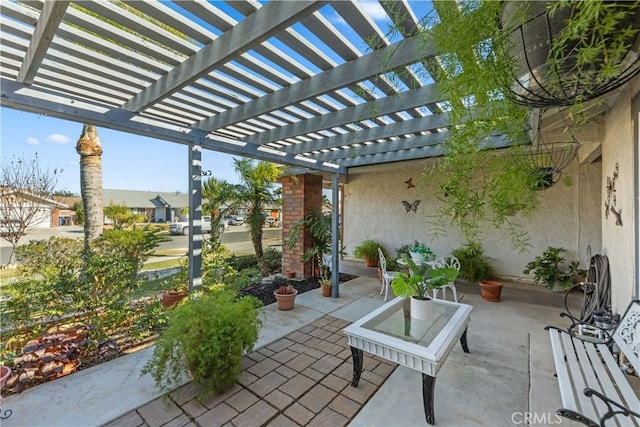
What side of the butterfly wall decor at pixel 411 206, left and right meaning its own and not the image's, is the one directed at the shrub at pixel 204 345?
front

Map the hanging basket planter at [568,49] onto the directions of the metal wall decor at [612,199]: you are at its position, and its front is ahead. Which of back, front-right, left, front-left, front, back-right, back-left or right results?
front-left

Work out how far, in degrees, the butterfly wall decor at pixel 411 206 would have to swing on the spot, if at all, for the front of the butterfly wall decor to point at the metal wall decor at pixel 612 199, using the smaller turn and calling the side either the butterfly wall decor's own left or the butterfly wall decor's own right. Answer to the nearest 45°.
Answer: approximately 45° to the butterfly wall decor's own left

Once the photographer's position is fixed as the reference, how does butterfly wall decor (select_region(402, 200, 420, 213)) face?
facing the viewer

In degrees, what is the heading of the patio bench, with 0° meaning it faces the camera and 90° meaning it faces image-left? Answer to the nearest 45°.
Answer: approximately 90°

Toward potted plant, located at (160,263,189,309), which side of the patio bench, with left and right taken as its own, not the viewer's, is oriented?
front

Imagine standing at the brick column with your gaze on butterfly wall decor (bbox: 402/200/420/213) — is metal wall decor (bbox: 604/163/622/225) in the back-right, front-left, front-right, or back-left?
front-right

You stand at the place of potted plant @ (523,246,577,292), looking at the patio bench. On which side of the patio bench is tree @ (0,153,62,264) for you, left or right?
right

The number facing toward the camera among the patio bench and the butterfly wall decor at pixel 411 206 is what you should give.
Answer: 1

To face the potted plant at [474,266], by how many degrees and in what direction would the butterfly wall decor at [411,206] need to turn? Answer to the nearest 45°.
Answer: approximately 45° to its left

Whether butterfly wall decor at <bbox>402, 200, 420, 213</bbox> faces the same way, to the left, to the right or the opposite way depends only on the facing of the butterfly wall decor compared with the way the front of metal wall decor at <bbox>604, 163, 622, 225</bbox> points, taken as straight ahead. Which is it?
to the left

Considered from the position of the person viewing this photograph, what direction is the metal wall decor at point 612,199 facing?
facing the viewer and to the left of the viewer

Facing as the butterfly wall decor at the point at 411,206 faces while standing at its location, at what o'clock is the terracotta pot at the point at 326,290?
The terracotta pot is roughly at 1 o'clock from the butterfly wall decor.
